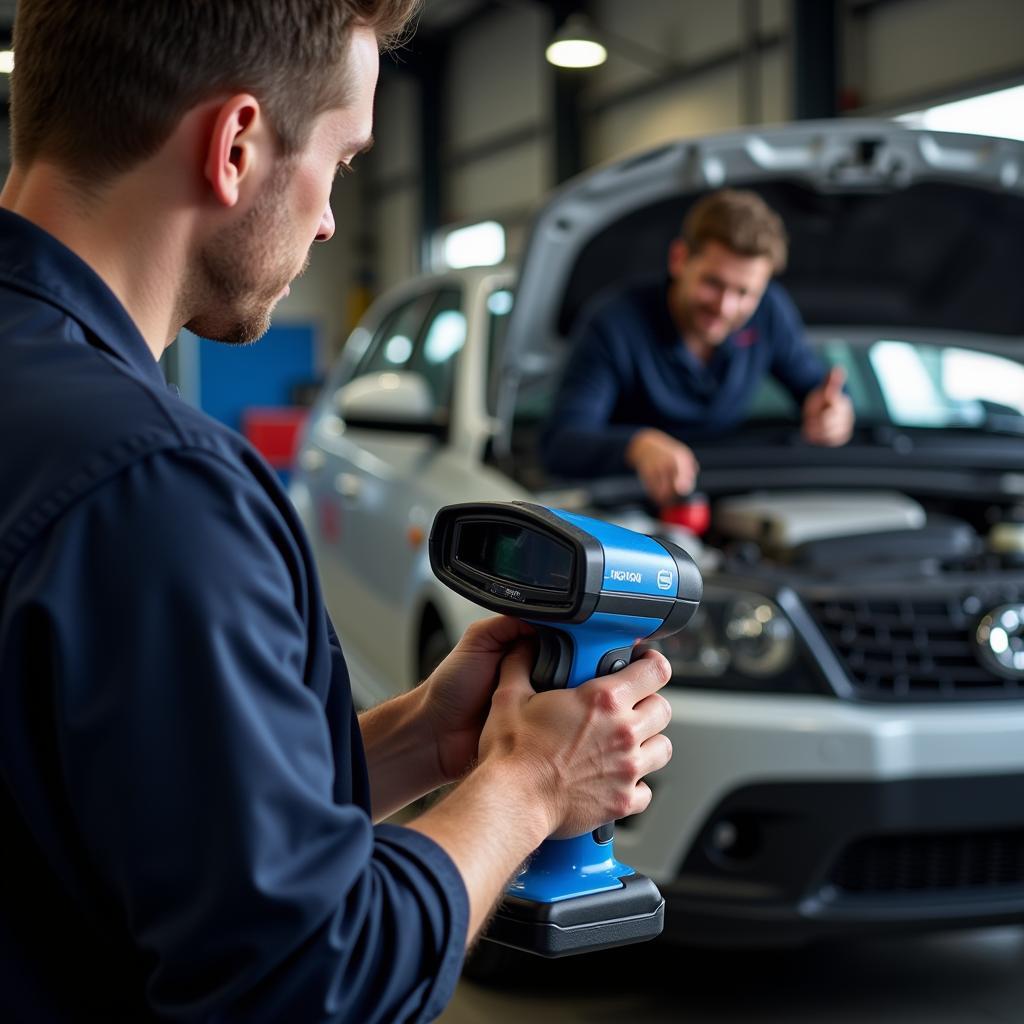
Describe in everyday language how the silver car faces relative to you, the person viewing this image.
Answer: facing the viewer and to the right of the viewer

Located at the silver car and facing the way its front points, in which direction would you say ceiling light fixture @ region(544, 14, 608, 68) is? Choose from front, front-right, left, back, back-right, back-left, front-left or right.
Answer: back-left

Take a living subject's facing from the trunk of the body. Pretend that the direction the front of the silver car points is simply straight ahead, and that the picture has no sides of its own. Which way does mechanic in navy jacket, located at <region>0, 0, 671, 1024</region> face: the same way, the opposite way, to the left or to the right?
to the left

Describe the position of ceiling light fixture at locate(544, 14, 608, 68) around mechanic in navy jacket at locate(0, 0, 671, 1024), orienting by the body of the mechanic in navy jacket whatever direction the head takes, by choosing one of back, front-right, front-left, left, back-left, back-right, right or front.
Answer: front-left

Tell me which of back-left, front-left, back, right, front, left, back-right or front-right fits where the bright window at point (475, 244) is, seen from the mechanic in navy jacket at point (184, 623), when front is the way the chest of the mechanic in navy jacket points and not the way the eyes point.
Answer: front-left

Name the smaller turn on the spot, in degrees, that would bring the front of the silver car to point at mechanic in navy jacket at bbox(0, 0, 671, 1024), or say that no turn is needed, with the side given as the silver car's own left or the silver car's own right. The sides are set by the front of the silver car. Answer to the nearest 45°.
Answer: approximately 45° to the silver car's own right

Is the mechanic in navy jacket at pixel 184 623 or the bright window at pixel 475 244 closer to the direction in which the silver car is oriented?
the mechanic in navy jacket

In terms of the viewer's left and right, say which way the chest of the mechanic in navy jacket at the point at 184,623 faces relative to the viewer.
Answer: facing away from the viewer and to the right of the viewer

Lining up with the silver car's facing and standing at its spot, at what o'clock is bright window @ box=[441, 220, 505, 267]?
The bright window is roughly at 7 o'clock from the silver car.

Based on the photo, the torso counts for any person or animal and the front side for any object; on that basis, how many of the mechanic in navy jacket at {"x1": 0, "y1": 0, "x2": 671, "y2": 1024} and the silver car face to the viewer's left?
0
